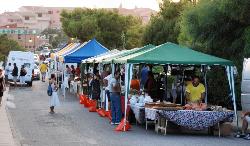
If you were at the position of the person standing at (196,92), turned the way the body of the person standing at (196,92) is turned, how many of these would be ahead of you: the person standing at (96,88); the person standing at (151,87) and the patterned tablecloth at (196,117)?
1

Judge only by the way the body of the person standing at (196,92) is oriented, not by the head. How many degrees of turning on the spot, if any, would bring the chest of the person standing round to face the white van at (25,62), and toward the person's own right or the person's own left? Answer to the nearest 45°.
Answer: approximately 135° to the person's own right

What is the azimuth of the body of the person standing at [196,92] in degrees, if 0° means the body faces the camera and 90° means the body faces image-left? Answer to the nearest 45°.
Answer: approximately 0°

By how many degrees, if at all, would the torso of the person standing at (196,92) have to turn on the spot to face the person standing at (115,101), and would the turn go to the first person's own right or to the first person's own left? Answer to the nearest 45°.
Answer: approximately 90° to the first person's own right

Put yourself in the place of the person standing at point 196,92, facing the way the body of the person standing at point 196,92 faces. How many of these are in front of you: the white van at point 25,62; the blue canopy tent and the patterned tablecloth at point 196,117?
1

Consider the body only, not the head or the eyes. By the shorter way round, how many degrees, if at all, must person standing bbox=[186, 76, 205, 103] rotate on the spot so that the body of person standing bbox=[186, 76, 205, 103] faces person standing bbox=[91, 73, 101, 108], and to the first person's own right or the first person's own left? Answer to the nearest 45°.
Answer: approximately 135° to the first person's own right

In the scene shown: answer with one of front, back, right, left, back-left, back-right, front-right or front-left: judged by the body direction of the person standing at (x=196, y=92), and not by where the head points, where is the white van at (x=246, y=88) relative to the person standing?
left

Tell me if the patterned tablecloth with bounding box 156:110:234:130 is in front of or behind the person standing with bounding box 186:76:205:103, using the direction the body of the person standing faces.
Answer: in front

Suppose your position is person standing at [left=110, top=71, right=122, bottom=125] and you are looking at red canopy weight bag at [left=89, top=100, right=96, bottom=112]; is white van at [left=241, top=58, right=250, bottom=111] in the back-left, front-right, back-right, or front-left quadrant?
back-right
